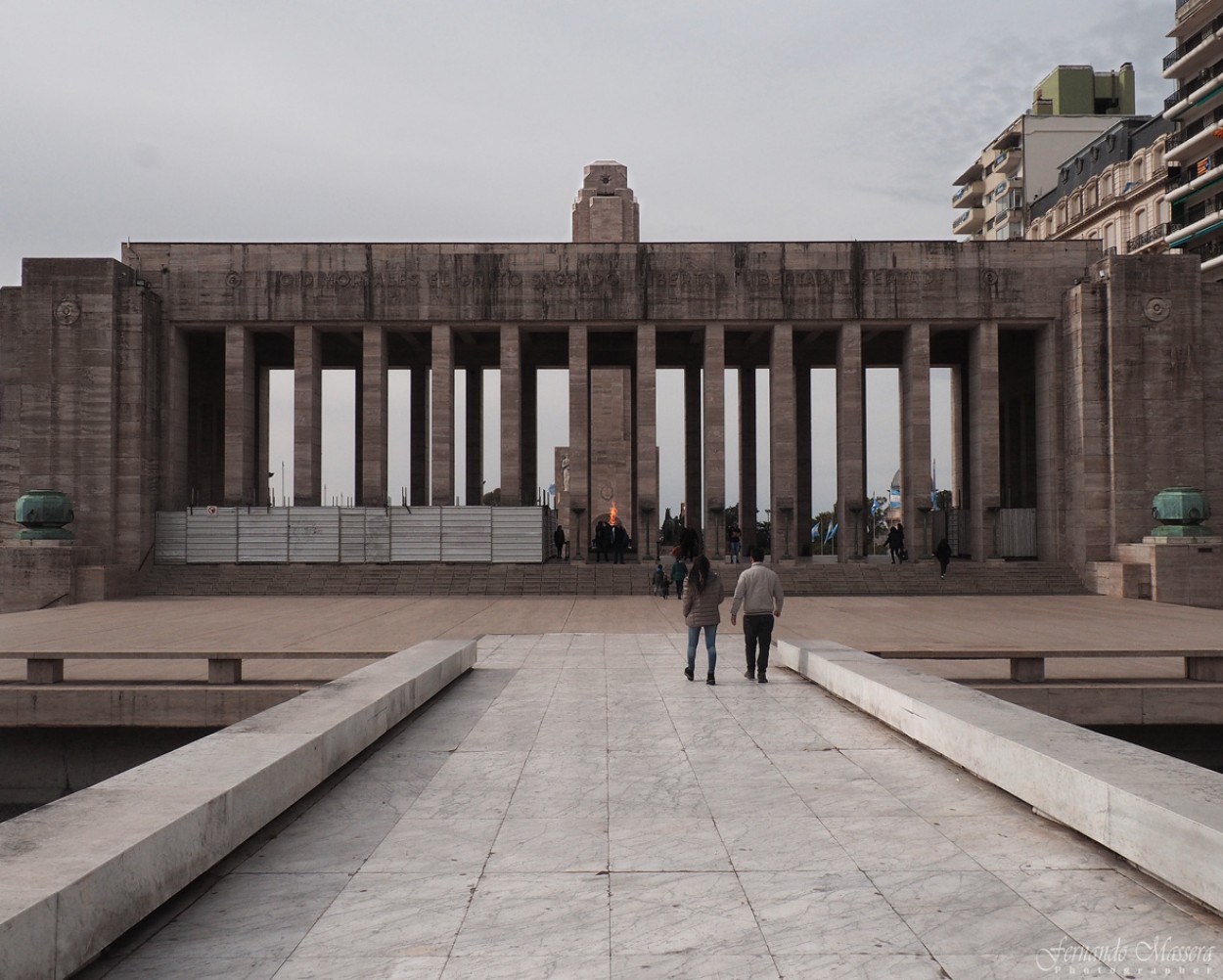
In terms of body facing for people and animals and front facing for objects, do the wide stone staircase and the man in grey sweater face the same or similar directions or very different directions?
very different directions

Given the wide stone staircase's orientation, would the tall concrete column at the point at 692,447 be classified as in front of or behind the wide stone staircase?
behind

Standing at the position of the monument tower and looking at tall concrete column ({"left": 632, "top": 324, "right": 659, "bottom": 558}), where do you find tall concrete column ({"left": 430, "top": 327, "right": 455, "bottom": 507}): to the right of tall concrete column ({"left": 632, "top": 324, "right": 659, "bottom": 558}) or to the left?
right

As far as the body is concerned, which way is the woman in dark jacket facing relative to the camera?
away from the camera

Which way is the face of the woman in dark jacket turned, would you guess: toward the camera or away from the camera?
away from the camera

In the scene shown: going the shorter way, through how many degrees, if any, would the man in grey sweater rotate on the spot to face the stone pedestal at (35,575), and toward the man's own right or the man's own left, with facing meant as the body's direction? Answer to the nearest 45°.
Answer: approximately 45° to the man's own left

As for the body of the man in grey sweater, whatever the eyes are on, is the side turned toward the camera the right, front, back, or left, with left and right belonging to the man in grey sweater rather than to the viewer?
back

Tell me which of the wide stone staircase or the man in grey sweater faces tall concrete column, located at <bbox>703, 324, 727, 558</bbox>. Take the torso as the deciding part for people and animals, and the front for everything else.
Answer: the man in grey sweater

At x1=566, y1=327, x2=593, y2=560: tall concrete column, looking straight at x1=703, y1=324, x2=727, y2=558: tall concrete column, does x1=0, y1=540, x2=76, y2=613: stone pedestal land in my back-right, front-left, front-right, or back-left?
back-right

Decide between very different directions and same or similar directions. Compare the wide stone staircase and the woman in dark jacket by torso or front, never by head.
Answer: very different directions

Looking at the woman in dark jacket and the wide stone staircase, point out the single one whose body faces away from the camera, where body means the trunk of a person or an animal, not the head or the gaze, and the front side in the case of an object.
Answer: the woman in dark jacket

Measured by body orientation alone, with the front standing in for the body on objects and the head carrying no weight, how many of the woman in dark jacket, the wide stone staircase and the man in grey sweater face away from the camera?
2
